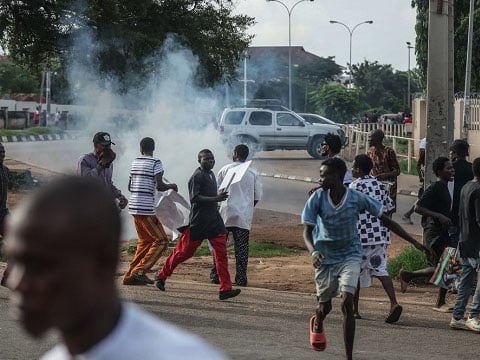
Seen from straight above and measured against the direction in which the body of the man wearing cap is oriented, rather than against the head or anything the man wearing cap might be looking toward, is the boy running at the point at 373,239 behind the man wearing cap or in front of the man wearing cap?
in front

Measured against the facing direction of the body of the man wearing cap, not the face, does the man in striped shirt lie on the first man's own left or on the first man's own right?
on the first man's own left

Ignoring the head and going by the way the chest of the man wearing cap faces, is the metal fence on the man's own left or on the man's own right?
on the man's own left
